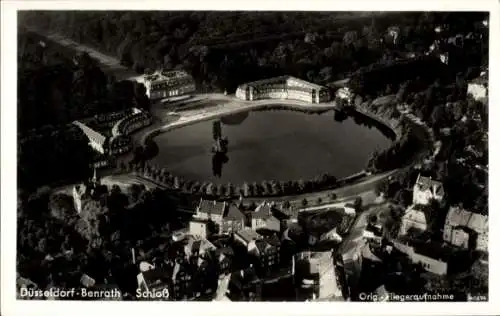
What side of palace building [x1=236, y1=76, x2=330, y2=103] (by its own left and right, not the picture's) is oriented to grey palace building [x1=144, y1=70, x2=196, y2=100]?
right

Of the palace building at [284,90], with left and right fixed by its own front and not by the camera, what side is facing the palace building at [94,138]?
right

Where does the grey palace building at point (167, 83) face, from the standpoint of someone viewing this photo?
facing the viewer and to the right of the viewer

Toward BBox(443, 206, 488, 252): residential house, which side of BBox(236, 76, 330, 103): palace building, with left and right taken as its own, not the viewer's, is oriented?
front

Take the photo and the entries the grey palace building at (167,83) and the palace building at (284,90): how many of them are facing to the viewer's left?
0

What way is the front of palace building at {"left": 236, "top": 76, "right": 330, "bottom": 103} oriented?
toward the camera
